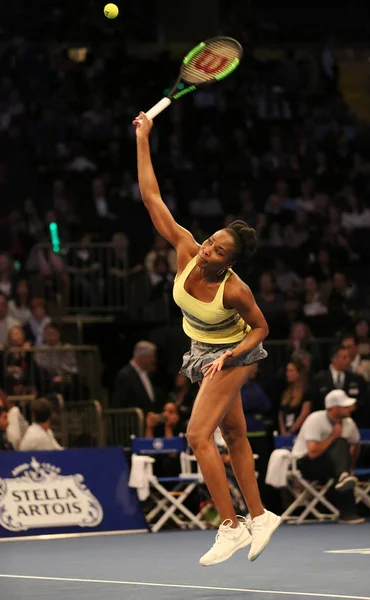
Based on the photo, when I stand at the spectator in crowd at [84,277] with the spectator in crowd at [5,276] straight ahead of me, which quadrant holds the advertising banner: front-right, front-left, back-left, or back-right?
front-left

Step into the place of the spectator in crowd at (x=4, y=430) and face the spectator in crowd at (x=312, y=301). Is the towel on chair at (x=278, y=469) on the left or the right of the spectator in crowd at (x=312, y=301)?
right

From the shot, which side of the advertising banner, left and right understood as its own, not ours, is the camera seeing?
front

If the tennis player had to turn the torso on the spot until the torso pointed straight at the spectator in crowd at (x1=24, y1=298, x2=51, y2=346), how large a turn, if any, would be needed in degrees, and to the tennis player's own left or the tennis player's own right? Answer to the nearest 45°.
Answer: approximately 135° to the tennis player's own right

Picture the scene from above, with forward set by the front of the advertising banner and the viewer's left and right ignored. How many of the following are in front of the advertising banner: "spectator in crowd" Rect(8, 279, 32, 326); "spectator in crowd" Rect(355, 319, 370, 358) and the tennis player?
1

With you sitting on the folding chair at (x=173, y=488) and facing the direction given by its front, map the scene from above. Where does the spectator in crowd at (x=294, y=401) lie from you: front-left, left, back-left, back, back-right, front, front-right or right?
left

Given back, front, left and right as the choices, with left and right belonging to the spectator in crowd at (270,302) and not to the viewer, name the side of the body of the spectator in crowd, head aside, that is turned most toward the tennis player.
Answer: front

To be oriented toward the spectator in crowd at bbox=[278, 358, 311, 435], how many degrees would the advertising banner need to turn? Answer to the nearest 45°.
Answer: approximately 135° to its left

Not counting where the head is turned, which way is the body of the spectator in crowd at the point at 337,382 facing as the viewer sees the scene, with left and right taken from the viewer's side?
facing the viewer

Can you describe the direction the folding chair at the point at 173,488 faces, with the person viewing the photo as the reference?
facing the viewer and to the right of the viewer

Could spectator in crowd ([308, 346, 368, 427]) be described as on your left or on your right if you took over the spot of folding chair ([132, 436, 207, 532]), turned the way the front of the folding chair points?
on your left

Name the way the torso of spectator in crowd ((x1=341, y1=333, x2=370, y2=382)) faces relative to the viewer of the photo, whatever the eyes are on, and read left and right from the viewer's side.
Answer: facing the viewer and to the left of the viewer

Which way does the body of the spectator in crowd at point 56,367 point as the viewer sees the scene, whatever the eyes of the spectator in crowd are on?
toward the camera

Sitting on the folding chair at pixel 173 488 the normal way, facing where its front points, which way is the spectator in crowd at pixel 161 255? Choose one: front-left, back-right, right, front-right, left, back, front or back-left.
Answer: back-left

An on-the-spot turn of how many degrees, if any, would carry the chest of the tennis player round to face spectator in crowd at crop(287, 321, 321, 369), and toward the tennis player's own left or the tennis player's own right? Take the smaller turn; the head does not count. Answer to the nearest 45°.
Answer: approximately 135° to the tennis player's own right

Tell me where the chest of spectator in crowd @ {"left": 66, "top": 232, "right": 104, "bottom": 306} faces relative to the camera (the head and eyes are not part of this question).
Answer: toward the camera
